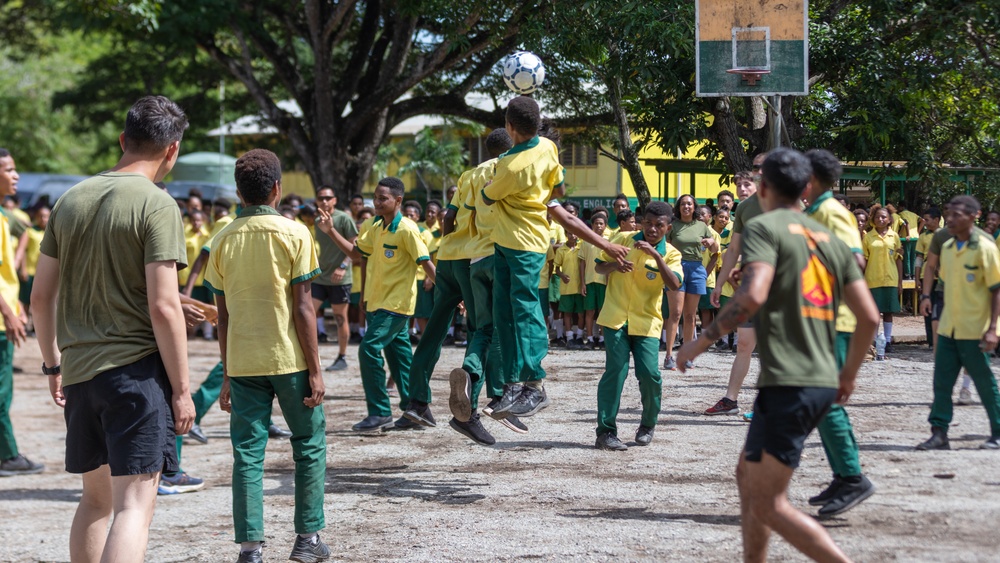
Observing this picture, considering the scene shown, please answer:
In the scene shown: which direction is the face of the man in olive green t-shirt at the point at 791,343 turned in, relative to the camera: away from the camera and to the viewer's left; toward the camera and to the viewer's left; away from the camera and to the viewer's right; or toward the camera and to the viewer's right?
away from the camera and to the viewer's left

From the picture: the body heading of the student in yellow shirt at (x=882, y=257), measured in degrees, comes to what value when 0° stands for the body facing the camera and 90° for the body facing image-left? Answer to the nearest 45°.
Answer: approximately 0°

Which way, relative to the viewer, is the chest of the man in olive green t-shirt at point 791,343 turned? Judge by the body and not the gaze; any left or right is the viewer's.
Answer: facing away from the viewer and to the left of the viewer

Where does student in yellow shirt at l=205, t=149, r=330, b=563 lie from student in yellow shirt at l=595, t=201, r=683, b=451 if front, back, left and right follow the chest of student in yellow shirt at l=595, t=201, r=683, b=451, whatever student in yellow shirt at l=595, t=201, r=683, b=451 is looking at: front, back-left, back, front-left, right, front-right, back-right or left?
front-right

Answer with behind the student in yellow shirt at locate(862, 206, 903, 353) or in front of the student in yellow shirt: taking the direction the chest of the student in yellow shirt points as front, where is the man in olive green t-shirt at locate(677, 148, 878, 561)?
in front

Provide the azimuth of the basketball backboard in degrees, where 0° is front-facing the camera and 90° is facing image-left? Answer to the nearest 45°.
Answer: approximately 0°

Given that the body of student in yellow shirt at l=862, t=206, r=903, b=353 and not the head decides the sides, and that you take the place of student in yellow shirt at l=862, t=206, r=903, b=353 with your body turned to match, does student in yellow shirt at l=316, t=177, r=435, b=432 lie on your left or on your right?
on your right

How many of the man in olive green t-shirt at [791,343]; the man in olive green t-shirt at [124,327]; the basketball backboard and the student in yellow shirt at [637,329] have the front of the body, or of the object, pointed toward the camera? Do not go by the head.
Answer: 2

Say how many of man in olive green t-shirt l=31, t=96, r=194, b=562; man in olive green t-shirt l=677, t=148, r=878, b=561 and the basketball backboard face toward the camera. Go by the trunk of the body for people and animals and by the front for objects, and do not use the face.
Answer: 1

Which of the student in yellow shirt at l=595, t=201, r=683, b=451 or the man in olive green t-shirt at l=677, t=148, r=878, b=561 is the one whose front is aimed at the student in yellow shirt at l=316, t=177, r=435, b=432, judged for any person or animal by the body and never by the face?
the man in olive green t-shirt
